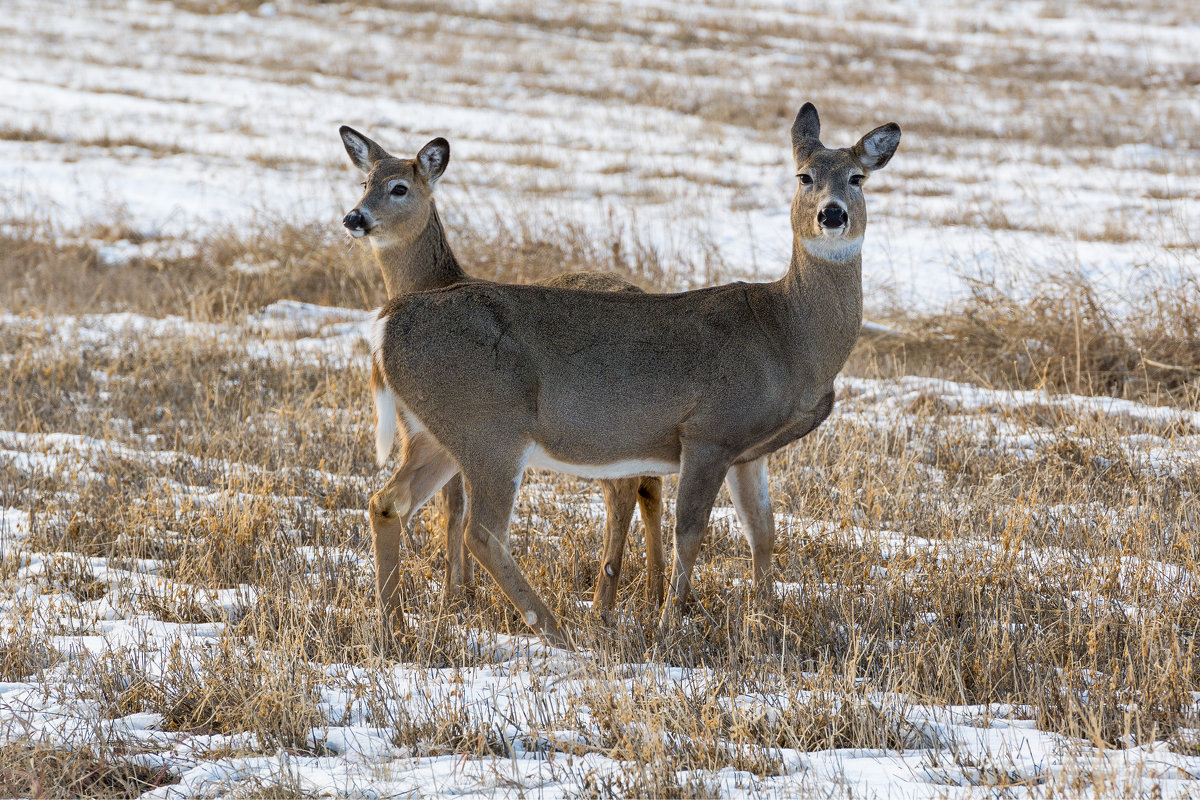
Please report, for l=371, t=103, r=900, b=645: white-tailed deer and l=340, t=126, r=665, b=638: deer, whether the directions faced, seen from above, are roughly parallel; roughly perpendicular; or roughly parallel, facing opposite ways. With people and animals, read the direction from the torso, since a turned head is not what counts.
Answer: roughly parallel, facing opposite ways

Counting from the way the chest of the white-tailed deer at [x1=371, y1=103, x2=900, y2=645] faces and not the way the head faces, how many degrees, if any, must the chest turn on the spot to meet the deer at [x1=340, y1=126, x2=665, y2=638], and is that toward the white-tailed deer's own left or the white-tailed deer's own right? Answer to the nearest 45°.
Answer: approximately 135° to the white-tailed deer's own left

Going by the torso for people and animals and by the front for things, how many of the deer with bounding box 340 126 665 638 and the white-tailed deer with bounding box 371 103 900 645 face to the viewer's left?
1

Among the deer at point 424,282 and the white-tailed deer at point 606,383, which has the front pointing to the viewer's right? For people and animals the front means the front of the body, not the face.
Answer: the white-tailed deer

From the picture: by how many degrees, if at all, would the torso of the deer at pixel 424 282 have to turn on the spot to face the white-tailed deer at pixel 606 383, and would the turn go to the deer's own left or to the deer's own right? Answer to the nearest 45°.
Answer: approximately 135° to the deer's own left

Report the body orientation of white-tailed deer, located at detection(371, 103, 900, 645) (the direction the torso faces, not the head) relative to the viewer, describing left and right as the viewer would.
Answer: facing to the right of the viewer

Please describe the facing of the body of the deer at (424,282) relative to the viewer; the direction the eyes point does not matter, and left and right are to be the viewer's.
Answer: facing to the left of the viewer
